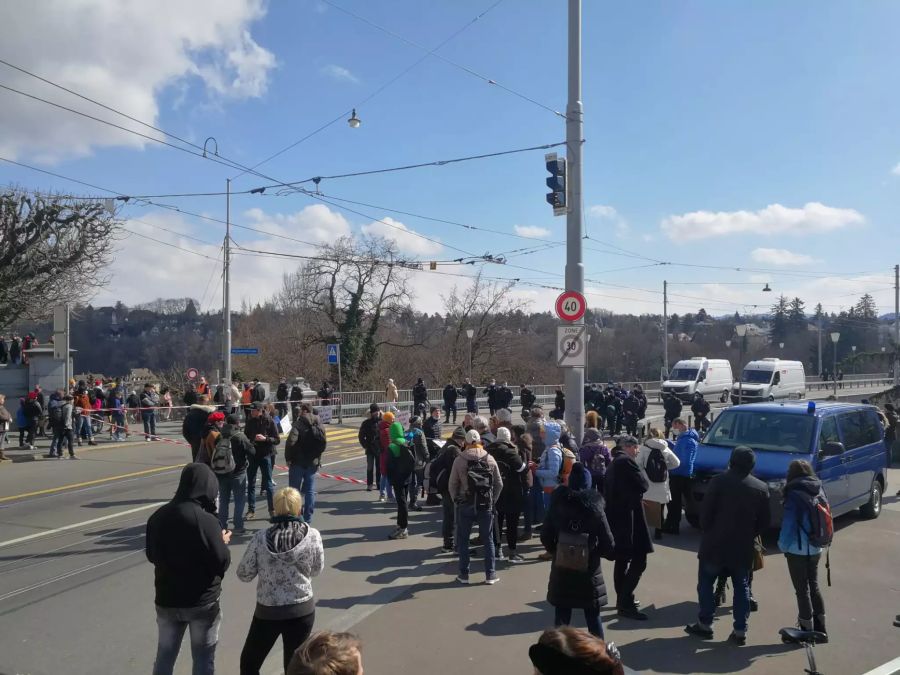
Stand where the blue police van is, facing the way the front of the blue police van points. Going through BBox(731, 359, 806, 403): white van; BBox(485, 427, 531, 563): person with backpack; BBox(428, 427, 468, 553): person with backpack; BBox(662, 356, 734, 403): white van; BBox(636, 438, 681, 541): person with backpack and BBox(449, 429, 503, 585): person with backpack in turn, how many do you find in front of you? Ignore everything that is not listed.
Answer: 4

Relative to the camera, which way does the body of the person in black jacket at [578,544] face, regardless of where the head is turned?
away from the camera

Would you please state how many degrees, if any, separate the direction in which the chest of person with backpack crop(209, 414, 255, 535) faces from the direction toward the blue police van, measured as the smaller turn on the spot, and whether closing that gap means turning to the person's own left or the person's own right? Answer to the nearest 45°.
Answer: approximately 45° to the person's own right

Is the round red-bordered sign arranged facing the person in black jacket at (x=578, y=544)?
yes

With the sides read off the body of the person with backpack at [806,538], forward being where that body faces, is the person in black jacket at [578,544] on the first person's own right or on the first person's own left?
on the first person's own left

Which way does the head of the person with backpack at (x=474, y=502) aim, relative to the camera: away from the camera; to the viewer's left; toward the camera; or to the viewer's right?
away from the camera

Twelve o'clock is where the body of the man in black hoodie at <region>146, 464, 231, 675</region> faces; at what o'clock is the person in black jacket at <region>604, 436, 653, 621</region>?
The person in black jacket is roughly at 1 o'clock from the man in black hoodie.

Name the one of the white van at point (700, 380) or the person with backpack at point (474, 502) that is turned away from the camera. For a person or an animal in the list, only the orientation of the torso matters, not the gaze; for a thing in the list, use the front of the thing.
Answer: the person with backpack

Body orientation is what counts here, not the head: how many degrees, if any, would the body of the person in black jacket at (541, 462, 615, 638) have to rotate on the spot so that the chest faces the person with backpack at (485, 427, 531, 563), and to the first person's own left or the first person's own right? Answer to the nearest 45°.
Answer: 0° — they already face them

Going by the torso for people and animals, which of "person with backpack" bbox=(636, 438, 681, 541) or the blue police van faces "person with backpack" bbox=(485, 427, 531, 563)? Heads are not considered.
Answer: the blue police van

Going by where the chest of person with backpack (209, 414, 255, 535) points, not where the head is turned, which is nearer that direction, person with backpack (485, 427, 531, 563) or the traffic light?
the traffic light

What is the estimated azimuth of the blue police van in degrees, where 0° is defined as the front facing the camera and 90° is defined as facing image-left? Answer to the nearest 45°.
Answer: approximately 45°

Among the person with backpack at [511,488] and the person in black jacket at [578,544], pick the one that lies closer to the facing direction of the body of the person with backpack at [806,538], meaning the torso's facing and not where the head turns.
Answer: the person with backpack

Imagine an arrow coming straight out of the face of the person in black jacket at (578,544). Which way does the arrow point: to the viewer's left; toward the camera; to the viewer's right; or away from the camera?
away from the camera
